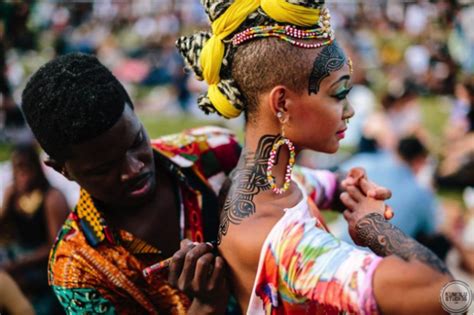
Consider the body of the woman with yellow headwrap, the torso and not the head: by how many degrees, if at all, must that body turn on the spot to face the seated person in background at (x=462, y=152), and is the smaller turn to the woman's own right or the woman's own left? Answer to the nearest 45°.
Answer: approximately 45° to the woman's own left

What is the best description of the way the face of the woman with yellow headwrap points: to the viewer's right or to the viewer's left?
to the viewer's right

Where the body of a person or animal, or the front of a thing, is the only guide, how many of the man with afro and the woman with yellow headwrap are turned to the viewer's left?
0

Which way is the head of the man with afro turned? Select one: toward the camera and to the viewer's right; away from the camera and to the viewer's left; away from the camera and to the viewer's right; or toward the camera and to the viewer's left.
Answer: toward the camera and to the viewer's right

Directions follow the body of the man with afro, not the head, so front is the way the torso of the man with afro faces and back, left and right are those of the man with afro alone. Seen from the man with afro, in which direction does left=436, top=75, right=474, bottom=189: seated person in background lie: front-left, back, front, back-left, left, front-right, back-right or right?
left

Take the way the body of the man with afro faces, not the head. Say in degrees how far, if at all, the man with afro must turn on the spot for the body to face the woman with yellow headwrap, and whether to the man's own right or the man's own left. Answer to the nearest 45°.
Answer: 0° — they already face them

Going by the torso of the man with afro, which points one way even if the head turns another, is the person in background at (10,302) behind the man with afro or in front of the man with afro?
behind

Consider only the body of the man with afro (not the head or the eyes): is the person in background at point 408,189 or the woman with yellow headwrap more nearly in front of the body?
the woman with yellow headwrap

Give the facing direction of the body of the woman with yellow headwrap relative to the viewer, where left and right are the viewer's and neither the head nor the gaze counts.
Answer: facing away from the viewer and to the right of the viewer
